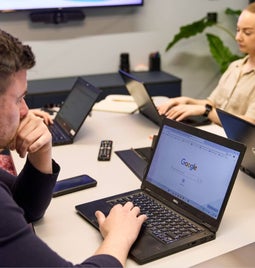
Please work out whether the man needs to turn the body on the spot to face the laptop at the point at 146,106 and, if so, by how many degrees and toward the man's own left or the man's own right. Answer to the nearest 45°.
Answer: approximately 45° to the man's own left

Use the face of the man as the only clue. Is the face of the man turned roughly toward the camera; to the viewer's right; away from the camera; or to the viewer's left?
to the viewer's right

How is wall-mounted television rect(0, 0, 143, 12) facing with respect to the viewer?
toward the camera

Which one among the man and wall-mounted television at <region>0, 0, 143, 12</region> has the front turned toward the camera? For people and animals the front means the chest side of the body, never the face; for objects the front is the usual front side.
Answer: the wall-mounted television

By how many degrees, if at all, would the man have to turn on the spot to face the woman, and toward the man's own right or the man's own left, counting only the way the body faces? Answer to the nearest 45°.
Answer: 0° — they already face them

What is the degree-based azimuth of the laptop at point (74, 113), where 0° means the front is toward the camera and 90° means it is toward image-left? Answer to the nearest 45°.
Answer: approximately 45°

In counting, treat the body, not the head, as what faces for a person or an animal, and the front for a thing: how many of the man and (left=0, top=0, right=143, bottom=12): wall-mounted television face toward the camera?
1

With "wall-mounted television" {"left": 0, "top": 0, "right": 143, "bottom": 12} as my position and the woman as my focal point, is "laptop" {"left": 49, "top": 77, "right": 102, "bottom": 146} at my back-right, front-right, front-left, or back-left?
front-right

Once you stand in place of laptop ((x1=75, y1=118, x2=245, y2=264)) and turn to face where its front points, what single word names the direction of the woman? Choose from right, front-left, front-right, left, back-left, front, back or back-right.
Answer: back-right

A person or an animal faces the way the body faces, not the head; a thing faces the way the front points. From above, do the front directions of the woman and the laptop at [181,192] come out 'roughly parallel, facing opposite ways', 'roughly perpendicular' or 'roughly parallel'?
roughly parallel

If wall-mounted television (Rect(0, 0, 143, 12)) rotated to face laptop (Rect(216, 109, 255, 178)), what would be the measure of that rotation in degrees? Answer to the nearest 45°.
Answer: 0° — it already faces it

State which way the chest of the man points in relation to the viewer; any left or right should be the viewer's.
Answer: facing away from the viewer and to the right of the viewer

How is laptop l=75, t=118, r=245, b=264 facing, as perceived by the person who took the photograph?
facing the viewer and to the left of the viewer
